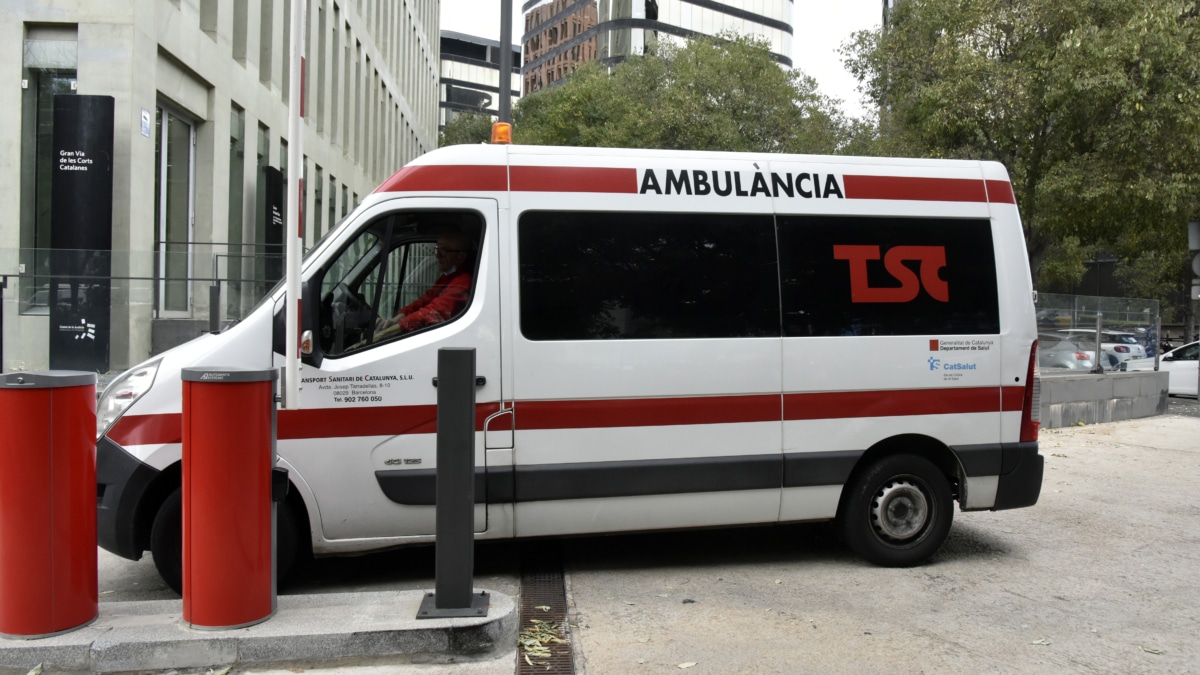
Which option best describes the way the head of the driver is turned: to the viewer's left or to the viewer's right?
to the viewer's left

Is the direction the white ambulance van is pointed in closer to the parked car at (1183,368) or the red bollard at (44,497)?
the red bollard

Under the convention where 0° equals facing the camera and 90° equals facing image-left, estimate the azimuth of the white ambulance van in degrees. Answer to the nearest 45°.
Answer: approximately 90°

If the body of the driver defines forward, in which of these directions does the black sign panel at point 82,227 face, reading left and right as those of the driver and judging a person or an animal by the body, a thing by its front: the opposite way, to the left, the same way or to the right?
to the left

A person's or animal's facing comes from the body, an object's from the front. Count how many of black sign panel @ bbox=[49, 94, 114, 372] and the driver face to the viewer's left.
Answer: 1

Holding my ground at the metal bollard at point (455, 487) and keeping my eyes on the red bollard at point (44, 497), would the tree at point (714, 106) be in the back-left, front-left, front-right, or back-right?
back-right

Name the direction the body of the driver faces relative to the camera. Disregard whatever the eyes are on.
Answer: to the viewer's left

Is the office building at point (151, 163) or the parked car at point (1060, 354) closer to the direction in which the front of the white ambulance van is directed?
the office building

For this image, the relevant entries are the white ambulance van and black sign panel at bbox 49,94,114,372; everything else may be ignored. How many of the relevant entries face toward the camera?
1

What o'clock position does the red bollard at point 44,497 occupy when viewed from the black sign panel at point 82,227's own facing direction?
The red bollard is roughly at 12 o'clock from the black sign panel.

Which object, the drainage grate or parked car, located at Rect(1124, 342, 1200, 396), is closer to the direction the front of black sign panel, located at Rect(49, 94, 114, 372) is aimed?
the drainage grate
